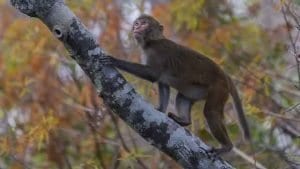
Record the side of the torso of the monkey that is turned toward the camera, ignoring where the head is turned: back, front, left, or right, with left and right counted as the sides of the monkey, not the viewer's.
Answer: left
